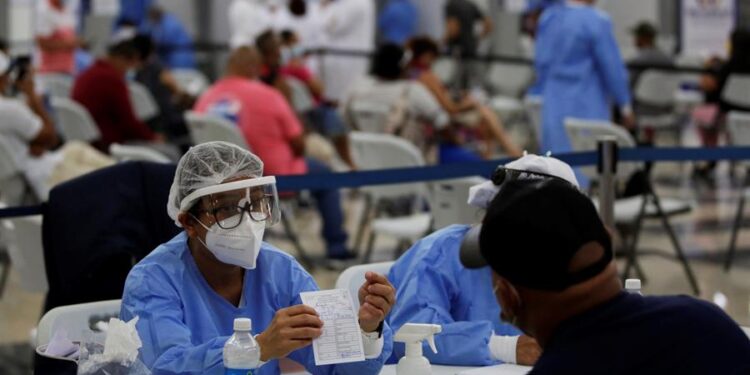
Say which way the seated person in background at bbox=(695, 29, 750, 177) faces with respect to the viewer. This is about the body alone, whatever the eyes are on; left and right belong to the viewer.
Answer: facing to the left of the viewer

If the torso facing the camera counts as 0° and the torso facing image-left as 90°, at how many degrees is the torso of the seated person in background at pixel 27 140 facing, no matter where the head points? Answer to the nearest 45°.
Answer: approximately 270°

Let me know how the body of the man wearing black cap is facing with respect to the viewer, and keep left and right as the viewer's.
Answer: facing away from the viewer and to the left of the viewer

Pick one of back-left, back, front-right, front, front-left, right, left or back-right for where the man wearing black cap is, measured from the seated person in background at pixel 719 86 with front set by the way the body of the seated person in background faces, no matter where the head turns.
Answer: left

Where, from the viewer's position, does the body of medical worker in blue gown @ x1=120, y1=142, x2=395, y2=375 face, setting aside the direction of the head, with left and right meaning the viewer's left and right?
facing the viewer and to the right of the viewer

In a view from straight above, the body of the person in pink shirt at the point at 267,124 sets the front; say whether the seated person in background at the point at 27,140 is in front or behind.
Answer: behind
